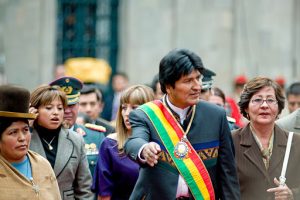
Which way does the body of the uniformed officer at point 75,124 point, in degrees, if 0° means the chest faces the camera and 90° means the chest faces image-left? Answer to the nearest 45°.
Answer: approximately 0°

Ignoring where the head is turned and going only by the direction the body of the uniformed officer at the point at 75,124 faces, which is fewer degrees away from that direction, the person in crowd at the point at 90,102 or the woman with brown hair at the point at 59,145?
the woman with brown hair

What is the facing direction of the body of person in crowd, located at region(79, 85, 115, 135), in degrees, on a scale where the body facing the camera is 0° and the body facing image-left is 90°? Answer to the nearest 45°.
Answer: approximately 45°
